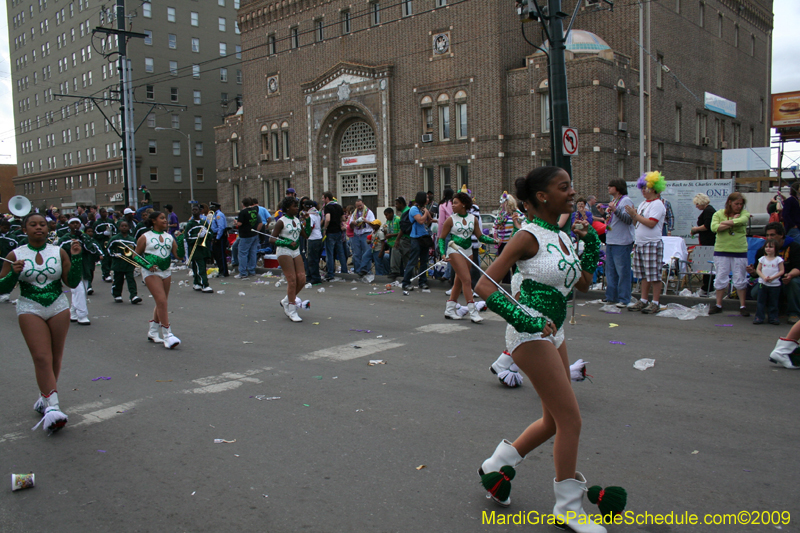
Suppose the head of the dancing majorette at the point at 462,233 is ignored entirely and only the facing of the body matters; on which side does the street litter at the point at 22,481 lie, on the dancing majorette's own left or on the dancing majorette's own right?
on the dancing majorette's own right

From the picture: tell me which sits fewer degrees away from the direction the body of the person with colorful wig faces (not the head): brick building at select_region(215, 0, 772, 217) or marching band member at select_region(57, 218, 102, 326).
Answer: the marching band member

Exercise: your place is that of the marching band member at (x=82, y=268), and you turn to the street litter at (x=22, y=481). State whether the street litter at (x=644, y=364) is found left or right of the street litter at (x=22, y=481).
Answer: left

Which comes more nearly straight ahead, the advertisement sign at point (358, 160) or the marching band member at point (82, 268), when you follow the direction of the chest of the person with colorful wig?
the marching band member

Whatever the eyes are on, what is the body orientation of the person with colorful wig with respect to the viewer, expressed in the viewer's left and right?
facing to the left of the viewer

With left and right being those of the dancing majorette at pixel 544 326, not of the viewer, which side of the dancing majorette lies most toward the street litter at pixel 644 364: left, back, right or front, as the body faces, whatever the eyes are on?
left
